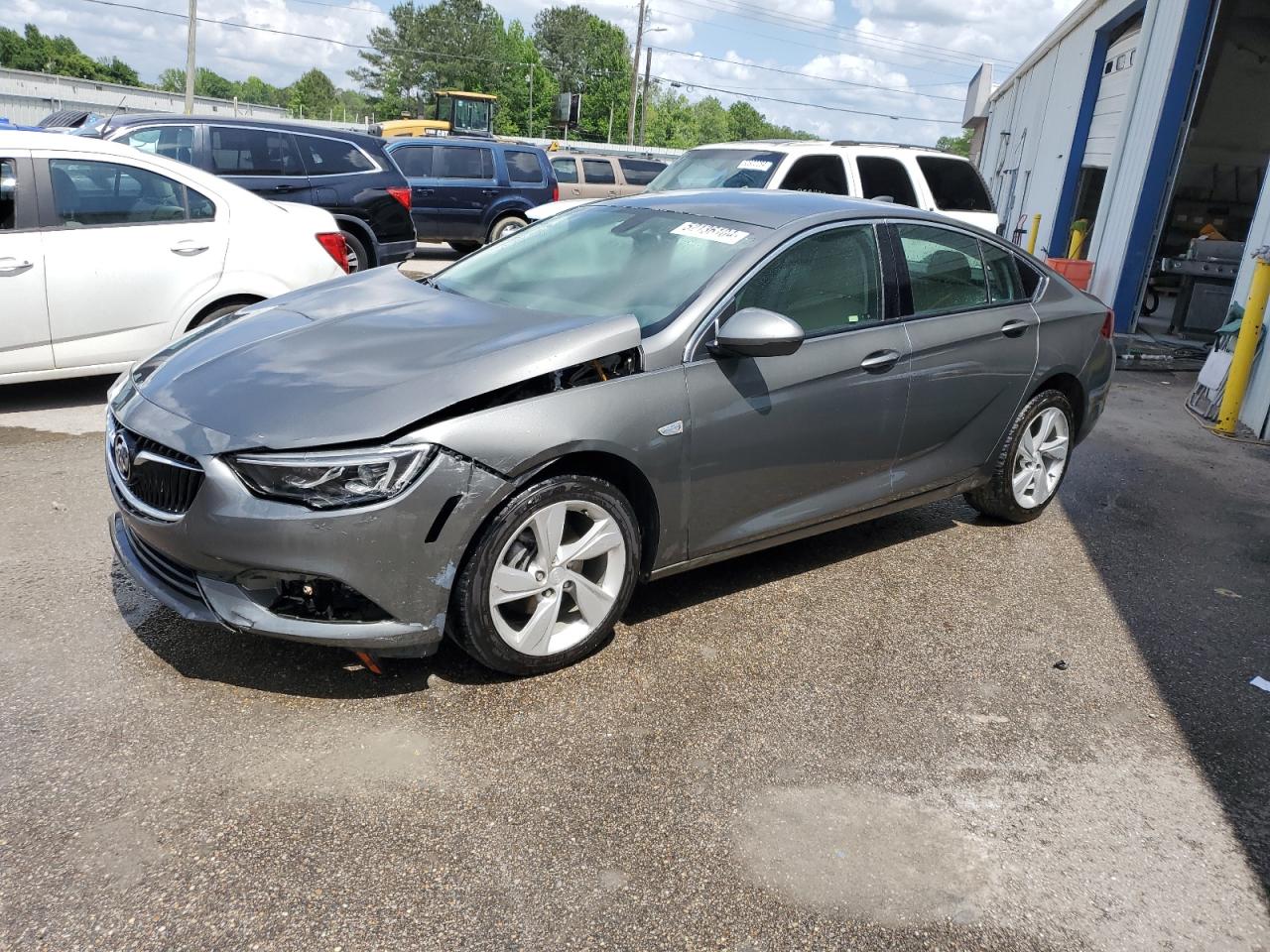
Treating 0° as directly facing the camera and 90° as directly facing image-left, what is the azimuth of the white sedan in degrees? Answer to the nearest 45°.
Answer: approximately 90°

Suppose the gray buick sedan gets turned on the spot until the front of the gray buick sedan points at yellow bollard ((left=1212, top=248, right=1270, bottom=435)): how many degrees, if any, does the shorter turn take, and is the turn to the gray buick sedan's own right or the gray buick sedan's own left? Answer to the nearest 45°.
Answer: approximately 180°

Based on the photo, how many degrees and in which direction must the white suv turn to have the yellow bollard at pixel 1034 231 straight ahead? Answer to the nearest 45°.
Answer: approximately 135° to its right

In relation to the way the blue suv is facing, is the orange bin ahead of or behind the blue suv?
behind

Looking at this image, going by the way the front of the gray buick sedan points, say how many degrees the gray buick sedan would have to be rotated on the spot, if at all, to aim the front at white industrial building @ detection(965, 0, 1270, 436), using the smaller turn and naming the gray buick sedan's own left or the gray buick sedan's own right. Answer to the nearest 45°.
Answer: approximately 180°
